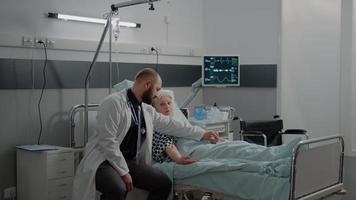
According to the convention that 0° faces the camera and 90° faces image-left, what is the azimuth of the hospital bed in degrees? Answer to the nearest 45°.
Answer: approximately 315°

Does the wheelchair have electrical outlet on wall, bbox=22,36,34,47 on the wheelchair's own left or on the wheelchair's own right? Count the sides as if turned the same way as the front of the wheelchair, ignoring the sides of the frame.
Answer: on the wheelchair's own right

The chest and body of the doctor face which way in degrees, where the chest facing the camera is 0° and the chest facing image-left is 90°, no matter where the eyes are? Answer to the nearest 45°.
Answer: approximately 315°

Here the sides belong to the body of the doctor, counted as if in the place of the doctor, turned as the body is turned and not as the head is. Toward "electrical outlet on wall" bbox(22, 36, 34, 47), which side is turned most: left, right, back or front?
back
